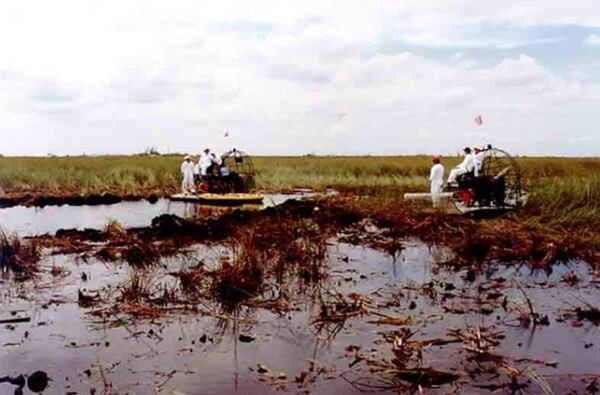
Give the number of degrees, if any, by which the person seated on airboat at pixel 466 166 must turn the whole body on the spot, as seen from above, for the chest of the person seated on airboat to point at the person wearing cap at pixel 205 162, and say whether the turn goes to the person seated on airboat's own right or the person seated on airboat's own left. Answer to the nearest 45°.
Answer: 0° — they already face them

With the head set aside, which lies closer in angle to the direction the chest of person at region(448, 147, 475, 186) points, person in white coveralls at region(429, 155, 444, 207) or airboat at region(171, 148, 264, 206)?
the airboat

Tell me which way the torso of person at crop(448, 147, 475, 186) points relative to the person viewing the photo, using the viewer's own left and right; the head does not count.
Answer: facing to the left of the viewer

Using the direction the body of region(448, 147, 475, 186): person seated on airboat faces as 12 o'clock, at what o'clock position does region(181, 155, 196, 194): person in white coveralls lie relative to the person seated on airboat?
The person in white coveralls is roughly at 1 o'clock from the person seated on airboat.

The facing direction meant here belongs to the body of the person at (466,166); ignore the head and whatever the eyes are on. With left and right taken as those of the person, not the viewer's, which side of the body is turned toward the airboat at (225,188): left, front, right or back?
front
